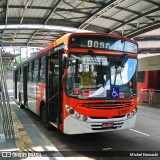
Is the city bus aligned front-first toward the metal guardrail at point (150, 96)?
no

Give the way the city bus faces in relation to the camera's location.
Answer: facing the viewer and to the right of the viewer

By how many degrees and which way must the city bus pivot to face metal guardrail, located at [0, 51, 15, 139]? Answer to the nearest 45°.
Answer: approximately 45° to its right
